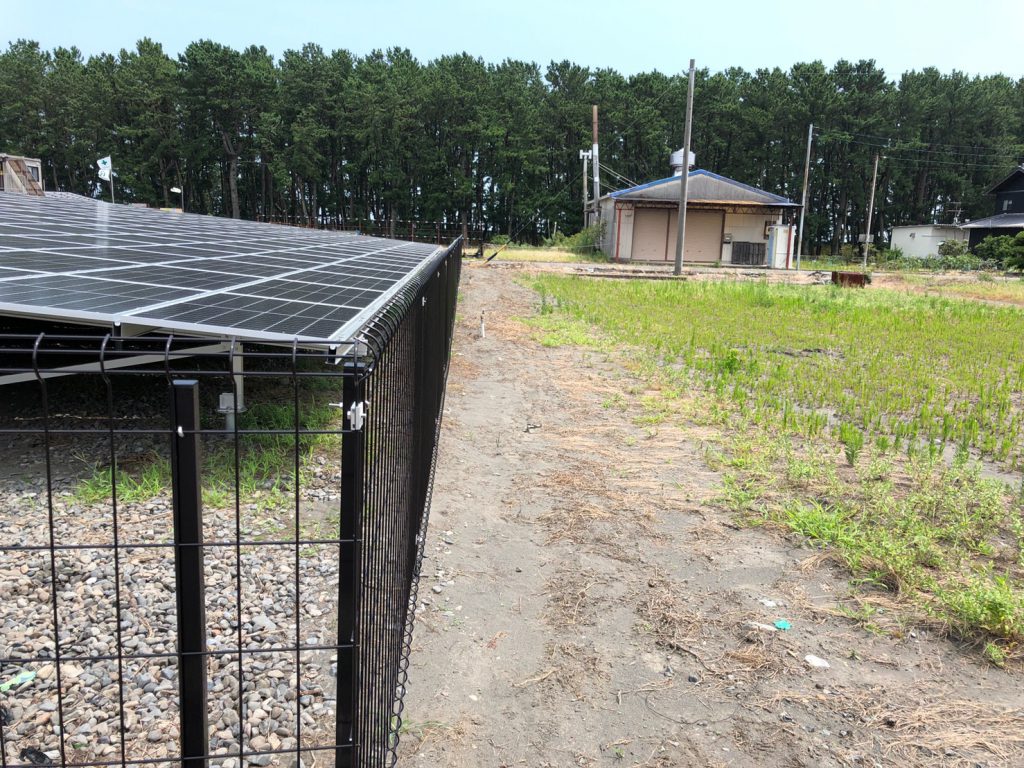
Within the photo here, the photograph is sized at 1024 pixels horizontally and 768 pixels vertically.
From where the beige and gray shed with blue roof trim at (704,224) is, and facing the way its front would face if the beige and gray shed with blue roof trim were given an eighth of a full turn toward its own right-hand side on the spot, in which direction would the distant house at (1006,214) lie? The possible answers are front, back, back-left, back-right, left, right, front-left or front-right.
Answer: back

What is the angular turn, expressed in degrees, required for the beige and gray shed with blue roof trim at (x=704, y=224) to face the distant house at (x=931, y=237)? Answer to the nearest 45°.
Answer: approximately 135° to its left

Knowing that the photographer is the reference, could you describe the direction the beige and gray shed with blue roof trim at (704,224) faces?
facing the viewer

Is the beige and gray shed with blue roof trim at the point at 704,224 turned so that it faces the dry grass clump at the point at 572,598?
yes

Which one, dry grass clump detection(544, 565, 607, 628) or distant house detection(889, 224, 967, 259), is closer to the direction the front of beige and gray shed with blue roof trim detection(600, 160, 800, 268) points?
the dry grass clump

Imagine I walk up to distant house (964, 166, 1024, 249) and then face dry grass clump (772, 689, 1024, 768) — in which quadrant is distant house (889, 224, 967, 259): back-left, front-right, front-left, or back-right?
front-right

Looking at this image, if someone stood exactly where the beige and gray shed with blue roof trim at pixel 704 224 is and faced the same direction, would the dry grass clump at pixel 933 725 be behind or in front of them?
in front

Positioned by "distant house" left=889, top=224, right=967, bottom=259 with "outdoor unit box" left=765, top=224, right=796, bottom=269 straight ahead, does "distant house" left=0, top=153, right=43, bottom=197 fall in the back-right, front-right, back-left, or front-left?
front-right

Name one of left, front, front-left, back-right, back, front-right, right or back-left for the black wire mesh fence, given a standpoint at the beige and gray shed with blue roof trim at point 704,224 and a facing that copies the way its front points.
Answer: front
